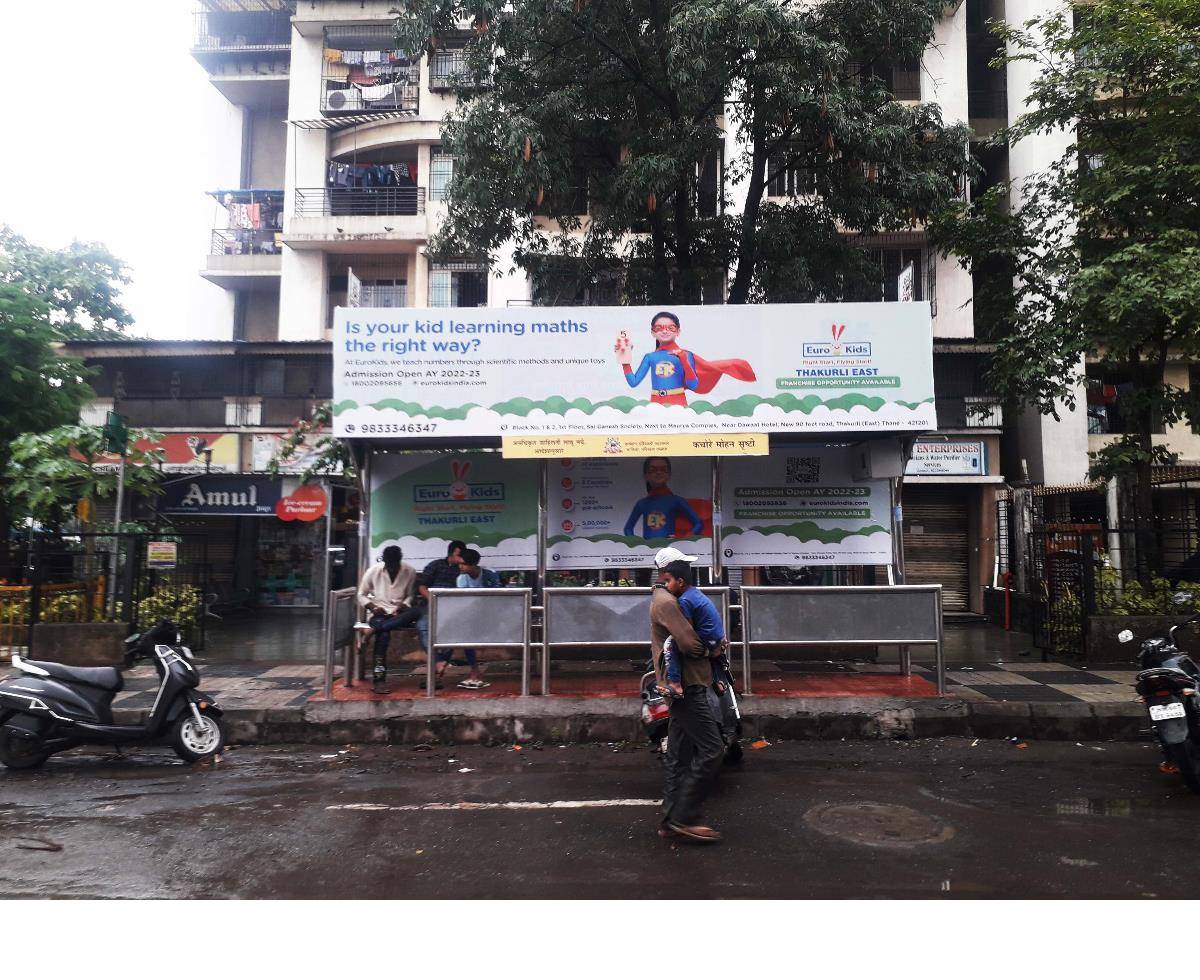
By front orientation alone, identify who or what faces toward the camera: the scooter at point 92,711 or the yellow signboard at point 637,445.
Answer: the yellow signboard

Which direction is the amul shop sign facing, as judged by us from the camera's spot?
facing the viewer

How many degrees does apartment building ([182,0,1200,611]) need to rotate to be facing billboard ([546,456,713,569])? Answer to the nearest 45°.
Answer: approximately 45° to its left

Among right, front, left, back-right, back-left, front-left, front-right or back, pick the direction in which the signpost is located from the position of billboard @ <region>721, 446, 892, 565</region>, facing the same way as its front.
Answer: right

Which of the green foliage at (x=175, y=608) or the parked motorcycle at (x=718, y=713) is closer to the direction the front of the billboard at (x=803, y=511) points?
the parked motorcycle

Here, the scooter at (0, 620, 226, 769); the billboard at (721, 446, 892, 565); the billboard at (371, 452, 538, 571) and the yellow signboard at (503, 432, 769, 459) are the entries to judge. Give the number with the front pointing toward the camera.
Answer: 3

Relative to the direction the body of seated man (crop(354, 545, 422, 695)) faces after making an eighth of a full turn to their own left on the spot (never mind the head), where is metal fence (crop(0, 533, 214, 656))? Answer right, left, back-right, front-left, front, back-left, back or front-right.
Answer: back

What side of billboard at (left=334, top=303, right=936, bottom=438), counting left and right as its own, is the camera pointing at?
front

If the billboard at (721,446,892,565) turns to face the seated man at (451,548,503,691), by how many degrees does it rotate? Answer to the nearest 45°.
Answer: approximately 90° to its right

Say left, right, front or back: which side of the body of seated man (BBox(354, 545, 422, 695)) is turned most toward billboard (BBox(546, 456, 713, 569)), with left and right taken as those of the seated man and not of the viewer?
left

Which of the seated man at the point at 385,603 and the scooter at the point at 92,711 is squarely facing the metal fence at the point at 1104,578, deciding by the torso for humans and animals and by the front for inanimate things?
the scooter

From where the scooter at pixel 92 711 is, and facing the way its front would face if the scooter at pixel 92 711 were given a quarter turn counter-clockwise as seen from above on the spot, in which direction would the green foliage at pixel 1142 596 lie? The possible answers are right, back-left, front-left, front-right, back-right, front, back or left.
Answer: right

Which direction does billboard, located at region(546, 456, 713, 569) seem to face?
toward the camera

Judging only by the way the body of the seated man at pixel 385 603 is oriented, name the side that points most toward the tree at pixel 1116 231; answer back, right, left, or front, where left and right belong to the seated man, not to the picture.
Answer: left
